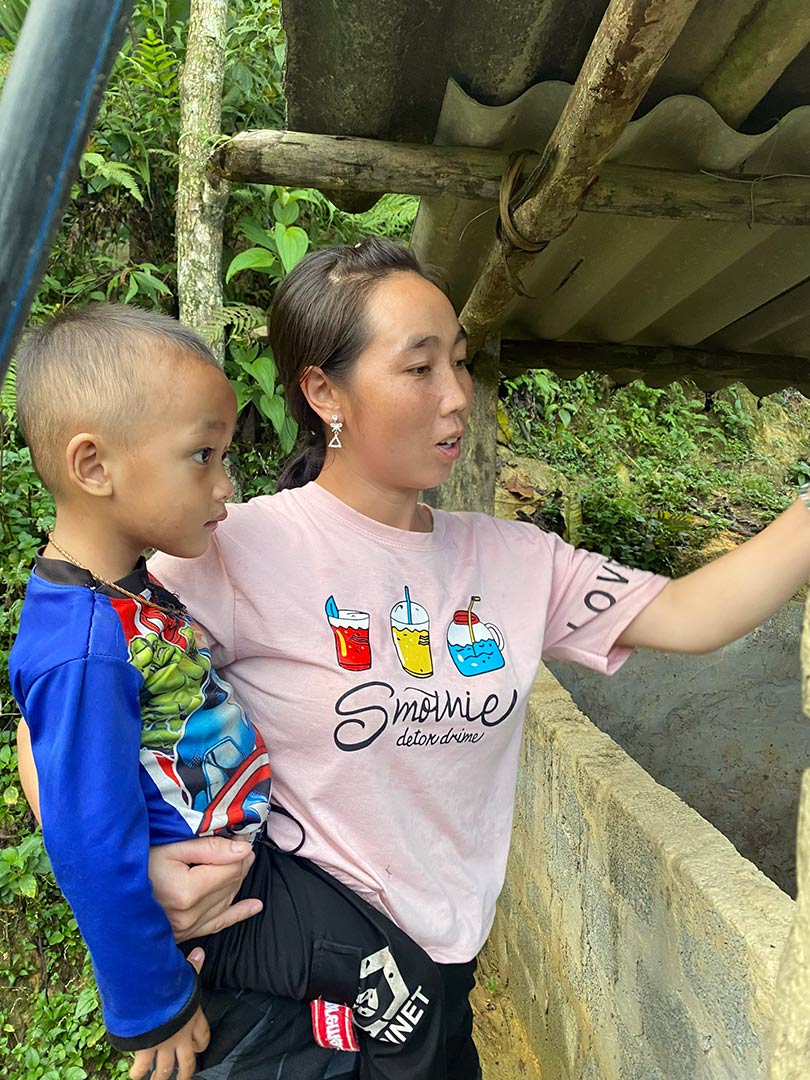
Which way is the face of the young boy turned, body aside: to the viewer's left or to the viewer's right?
to the viewer's right

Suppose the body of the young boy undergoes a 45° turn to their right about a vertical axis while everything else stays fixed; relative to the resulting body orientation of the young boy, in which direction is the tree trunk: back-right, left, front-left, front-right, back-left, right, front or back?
back-left

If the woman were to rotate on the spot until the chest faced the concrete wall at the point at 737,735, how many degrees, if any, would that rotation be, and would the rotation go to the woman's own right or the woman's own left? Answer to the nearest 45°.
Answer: approximately 90° to the woman's own left

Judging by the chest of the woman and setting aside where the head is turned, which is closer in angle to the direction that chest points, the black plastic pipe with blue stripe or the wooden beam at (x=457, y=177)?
the black plastic pipe with blue stripe

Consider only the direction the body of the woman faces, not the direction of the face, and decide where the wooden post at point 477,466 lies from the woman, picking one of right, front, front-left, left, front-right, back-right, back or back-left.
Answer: back-left

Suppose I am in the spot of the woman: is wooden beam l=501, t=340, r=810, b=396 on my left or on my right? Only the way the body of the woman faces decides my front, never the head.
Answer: on my left

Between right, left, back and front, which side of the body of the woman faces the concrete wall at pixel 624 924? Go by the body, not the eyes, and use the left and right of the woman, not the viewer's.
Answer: left

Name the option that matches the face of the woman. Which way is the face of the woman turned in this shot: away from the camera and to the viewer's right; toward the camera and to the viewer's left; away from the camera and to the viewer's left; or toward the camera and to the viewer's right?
toward the camera and to the viewer's right

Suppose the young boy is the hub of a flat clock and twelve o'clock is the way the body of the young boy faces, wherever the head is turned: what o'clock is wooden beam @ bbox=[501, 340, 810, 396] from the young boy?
The wooden beam is roughly at 10 o'clock from the young boy.

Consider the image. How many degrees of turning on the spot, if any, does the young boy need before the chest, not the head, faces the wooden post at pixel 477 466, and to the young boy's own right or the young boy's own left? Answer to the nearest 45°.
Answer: approximately 90° to the young boy's own left

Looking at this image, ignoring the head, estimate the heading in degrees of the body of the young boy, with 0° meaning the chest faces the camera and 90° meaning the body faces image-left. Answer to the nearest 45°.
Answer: approximately 270°

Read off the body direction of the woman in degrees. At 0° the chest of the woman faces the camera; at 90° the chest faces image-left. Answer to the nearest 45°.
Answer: approximately 315°
